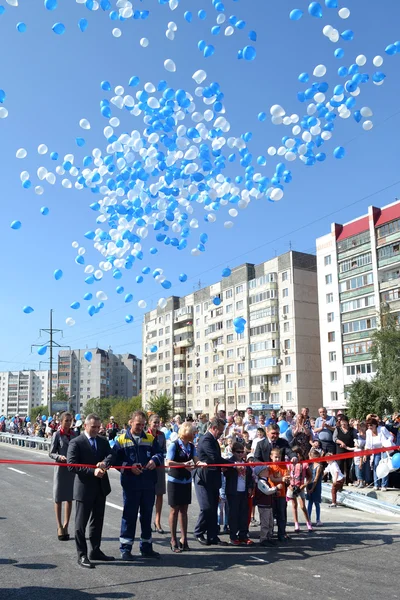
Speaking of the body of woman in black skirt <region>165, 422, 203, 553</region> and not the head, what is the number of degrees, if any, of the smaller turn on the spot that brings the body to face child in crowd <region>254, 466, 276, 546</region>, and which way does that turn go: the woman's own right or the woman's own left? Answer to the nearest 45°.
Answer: approximately 90° to the woman's own left

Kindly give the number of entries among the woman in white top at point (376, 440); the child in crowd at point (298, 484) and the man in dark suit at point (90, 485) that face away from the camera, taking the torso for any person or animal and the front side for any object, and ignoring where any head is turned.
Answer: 0

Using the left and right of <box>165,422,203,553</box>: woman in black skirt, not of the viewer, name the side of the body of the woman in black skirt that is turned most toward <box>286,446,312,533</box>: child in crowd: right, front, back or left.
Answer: left

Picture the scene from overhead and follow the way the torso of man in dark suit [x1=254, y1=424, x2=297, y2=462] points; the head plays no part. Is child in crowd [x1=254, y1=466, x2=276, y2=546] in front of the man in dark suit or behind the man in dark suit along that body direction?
in front

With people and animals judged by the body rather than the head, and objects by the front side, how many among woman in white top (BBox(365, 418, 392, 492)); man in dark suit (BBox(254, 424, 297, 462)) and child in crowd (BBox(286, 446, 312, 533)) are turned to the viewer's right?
0

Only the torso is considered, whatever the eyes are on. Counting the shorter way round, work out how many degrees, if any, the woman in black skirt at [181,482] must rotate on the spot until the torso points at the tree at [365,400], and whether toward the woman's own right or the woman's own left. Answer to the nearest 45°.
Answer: approximately 135° to the woman's own left

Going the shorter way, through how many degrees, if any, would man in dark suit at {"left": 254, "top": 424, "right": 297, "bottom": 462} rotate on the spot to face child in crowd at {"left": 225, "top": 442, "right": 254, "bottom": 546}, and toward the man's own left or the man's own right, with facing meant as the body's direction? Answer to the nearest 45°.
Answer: approximately 45° to the man's own right
